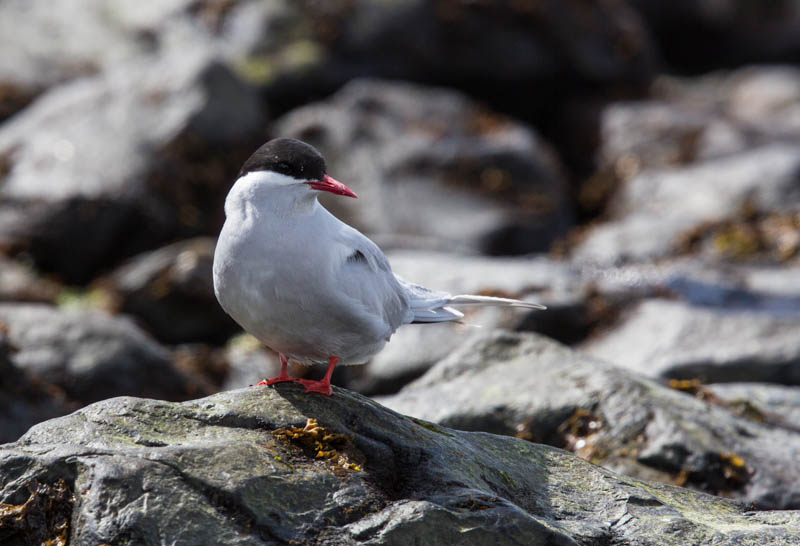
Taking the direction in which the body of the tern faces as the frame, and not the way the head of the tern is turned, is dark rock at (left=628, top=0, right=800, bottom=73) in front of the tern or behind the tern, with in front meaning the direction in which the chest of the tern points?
behind

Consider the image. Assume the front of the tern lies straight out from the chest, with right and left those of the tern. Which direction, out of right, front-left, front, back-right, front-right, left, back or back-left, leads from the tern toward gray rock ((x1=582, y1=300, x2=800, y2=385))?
back

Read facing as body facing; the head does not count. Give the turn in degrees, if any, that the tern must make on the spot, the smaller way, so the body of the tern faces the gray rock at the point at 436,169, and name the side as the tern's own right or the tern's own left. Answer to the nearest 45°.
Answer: approximately 135° to the tern's own right

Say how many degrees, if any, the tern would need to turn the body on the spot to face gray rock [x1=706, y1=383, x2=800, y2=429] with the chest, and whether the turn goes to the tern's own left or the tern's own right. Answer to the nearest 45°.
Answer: approximately 180°

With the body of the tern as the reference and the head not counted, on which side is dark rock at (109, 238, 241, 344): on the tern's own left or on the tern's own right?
on the tern's own right

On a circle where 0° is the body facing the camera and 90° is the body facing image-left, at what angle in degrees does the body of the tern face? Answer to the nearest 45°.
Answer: approximately 45°

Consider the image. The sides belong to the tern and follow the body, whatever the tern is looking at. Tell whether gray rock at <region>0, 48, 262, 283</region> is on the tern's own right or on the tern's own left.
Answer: on the tern's own right

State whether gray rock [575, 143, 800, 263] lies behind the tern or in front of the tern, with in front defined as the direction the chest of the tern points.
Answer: behind

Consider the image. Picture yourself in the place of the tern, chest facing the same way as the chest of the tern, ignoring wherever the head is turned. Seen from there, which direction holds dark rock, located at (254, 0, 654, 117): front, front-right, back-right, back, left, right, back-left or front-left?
back-right

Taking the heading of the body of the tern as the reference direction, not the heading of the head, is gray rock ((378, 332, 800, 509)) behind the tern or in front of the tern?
behind

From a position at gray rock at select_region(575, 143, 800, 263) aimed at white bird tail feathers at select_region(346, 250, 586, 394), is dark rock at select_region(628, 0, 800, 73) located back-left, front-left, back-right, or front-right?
back-right

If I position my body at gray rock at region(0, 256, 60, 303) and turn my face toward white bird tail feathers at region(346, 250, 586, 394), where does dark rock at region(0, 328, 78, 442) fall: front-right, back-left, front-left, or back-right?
front-right

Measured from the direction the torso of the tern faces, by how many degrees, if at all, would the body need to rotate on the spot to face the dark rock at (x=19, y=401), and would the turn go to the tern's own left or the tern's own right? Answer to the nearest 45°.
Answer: approximately 90° to the tern's own right
